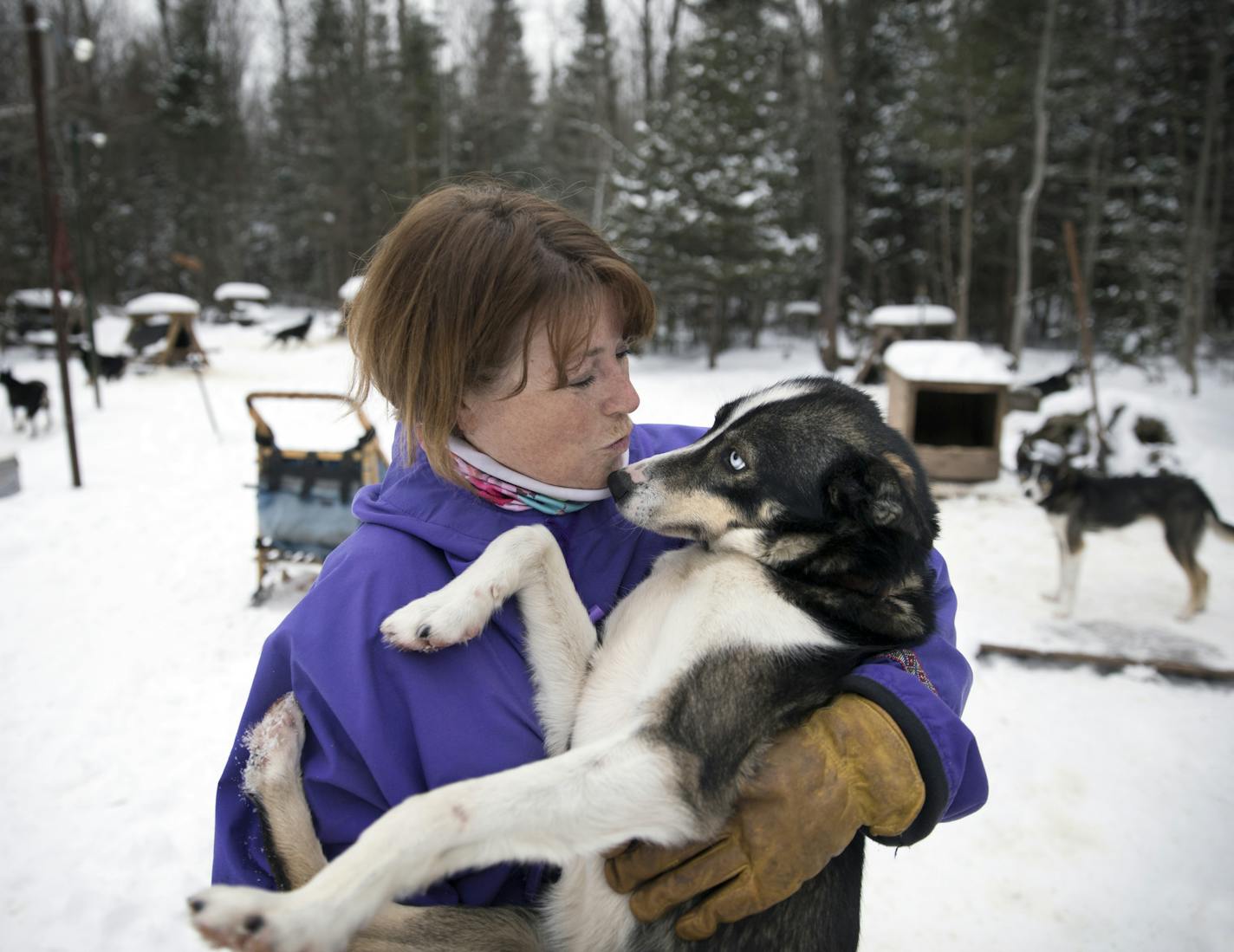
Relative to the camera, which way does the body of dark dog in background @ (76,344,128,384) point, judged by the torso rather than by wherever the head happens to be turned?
to the viewer's left

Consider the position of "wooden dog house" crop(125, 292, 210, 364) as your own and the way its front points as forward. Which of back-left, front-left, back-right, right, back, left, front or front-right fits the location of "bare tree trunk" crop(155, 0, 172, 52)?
back-left

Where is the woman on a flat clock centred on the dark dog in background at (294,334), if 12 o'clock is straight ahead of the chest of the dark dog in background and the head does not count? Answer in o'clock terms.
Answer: The woman is roughly at 3 o'clock from the dark dog in background.

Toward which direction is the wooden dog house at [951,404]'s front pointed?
toward the camera

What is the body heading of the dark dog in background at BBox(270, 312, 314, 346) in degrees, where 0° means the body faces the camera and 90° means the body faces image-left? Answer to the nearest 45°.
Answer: approximately 270°
